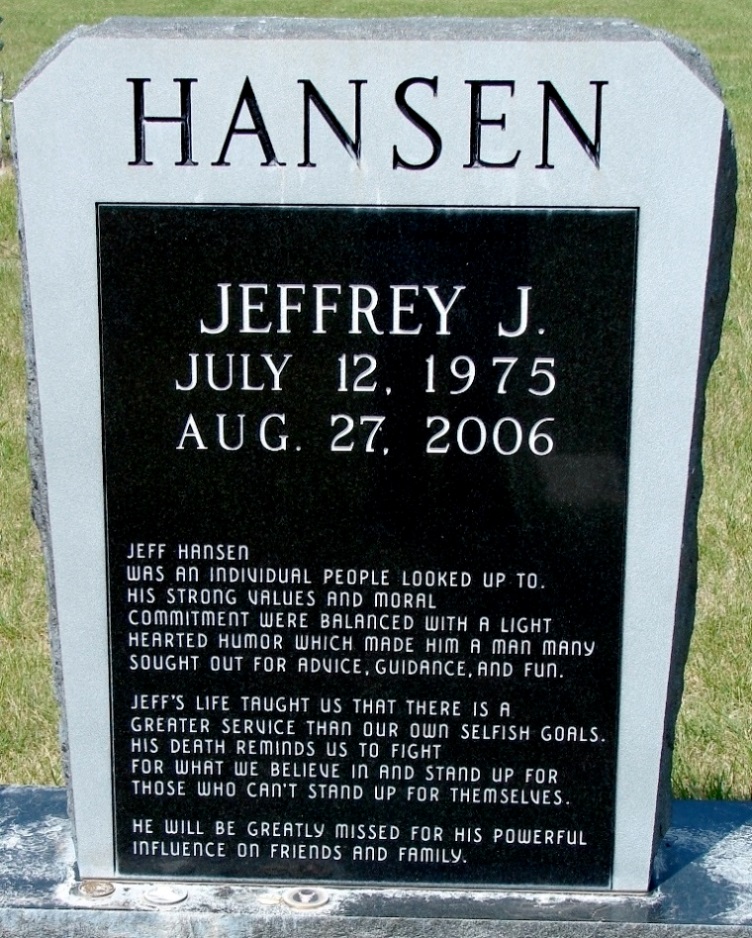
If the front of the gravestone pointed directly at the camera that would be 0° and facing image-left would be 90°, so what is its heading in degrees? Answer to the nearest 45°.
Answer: approximately 0°
